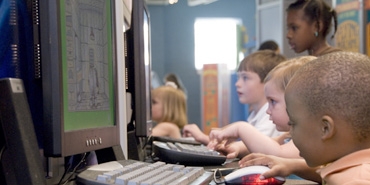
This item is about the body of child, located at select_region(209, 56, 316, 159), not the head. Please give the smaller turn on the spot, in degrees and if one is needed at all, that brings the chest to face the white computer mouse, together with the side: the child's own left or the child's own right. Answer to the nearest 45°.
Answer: approximately 90° to the child's own left

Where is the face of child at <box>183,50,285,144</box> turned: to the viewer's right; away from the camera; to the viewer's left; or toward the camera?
to the viewer's left

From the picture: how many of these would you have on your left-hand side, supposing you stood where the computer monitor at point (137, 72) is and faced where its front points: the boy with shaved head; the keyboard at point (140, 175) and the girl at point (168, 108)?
1

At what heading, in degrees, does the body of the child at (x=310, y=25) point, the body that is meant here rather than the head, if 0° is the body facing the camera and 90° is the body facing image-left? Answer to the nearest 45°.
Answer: approximately 90°

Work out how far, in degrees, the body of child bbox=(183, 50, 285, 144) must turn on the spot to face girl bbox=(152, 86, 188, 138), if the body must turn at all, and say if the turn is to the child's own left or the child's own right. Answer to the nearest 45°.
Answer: approximately 45° to the child's own right

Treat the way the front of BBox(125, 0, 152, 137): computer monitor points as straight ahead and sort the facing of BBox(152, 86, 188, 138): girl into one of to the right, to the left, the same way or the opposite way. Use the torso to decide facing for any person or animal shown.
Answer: the opposite way

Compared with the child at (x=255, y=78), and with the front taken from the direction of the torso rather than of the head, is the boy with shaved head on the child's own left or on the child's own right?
on the child's own left

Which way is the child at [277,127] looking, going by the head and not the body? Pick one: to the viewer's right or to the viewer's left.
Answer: to the viewer's left

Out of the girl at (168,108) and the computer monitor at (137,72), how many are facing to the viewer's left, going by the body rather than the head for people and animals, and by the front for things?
1

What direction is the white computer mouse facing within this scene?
to the viewer's left
